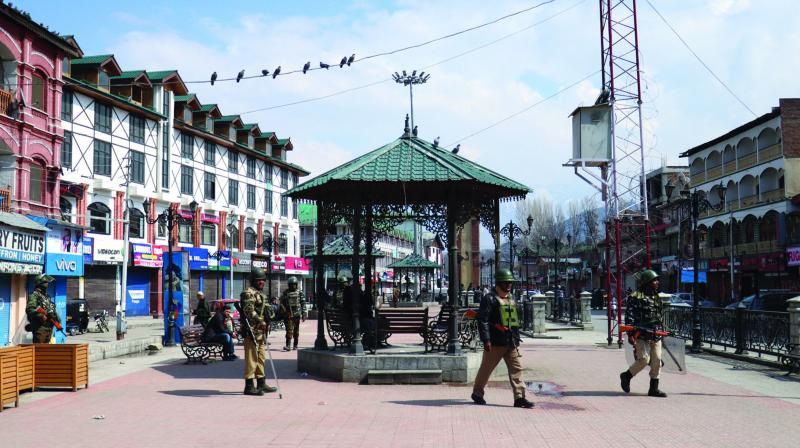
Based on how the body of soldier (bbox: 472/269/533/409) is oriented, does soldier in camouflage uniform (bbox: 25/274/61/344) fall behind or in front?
behind

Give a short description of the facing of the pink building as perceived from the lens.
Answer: facing the viewer and to the right of the viewer
